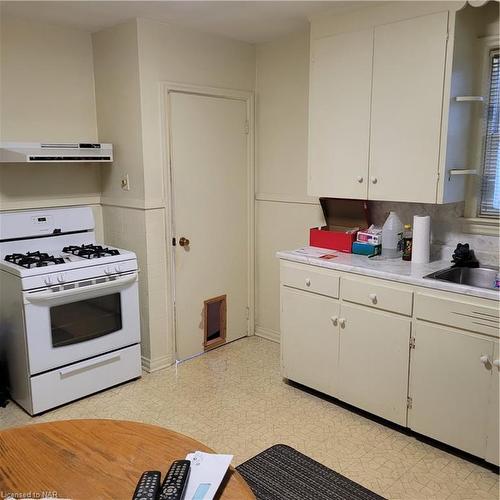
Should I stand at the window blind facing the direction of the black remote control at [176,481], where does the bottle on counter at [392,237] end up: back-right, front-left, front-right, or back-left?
front-right

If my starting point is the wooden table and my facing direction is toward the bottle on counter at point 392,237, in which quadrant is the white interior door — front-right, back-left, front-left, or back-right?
front-left

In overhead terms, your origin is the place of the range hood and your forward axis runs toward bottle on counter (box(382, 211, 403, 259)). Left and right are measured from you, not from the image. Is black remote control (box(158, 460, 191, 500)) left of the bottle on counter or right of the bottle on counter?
right

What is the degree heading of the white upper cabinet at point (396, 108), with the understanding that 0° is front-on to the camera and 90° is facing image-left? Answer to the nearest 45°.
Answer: approximately 45°

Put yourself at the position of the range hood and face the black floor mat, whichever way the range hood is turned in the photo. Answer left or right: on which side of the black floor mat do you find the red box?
left

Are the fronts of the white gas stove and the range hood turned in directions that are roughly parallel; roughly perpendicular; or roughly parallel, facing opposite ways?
roughly parallel

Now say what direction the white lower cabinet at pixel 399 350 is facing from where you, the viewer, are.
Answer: facing the viewer and to the left of the viewer

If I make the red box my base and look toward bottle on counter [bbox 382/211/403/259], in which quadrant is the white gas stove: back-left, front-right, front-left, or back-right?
back-right

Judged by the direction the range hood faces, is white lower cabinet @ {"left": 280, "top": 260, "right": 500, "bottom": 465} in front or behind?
in front

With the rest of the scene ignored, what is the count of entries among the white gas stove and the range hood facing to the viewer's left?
0

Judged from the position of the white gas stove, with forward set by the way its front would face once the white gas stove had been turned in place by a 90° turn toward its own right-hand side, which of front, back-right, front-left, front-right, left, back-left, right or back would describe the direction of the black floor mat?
left

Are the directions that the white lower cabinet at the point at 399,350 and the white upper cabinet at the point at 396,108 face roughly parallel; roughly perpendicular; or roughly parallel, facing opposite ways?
roughly parallel

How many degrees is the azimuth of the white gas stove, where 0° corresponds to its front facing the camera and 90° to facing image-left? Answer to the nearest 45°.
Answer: approximately 315°

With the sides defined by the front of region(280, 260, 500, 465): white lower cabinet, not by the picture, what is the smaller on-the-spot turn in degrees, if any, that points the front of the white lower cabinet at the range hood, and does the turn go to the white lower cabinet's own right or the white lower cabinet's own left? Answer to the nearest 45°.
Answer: approximately 45° to the white lower cabinet's own right

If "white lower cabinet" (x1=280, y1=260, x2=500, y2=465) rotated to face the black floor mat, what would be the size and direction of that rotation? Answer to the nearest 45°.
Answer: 0° — it already faces it
